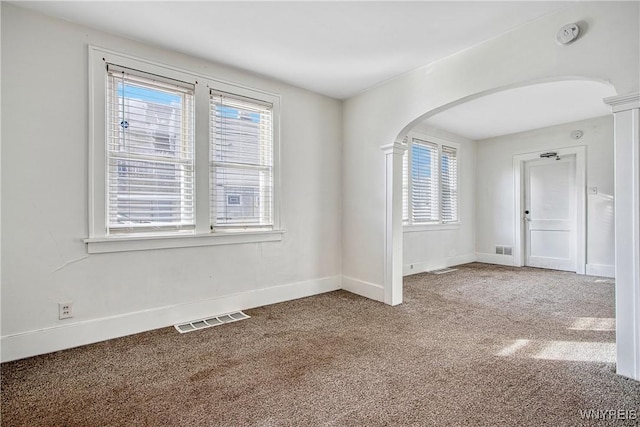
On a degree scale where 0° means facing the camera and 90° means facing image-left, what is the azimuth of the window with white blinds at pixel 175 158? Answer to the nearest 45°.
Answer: approximately 315°

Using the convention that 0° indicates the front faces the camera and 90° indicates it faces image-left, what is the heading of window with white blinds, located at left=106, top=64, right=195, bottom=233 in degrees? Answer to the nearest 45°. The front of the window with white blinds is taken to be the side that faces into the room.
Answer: approximately 315°

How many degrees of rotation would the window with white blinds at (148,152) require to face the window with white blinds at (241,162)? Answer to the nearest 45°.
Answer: approximately 45° to its left

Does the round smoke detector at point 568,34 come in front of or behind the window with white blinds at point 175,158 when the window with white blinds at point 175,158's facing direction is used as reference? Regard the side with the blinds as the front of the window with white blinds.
in front

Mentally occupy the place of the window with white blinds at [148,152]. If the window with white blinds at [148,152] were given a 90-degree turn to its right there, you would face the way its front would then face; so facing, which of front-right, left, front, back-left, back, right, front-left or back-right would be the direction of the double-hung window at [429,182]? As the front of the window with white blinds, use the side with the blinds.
back-left

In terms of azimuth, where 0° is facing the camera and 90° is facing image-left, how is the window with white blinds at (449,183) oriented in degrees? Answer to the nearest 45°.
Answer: approximately 315°

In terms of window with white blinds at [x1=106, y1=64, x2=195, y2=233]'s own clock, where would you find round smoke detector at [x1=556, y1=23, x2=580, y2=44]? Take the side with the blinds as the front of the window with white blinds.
The round smoke detector is roughly at 12 o'clock from the window with white blinds.

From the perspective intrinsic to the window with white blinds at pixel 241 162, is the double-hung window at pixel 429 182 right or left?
on its left

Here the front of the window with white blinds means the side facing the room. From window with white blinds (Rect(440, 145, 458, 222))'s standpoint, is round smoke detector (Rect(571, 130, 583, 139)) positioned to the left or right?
on its left

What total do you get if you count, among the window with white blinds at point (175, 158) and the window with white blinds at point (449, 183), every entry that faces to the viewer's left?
0

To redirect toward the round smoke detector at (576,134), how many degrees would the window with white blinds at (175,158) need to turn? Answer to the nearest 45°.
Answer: approximately 45° to its left
